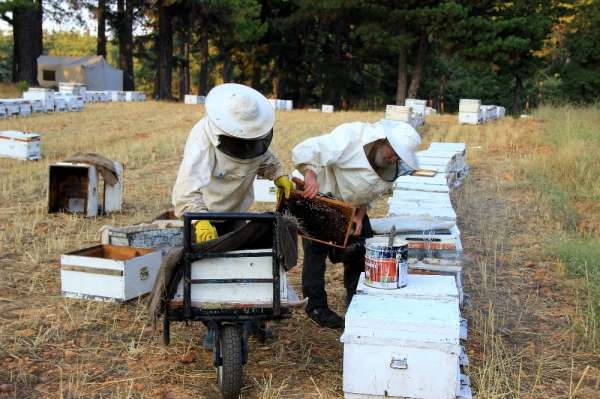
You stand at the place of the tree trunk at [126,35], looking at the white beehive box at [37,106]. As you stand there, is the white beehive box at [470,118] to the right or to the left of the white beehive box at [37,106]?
left

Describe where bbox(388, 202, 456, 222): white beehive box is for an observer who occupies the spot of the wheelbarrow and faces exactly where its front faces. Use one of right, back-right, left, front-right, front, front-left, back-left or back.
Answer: back-left

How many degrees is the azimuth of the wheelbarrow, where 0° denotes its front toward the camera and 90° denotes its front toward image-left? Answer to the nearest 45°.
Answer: approximately 0°

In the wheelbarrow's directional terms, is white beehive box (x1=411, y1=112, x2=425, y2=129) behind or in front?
behind

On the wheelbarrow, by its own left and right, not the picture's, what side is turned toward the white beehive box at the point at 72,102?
back

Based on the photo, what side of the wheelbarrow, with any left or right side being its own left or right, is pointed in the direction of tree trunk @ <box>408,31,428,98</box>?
back

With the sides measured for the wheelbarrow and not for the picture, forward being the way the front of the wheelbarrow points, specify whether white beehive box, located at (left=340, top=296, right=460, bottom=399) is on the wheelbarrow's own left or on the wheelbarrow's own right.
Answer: on the wheelbarrow's own left

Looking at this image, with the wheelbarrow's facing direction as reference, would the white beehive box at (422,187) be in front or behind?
behind

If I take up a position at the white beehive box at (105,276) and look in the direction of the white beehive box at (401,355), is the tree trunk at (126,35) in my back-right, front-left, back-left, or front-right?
back-left
